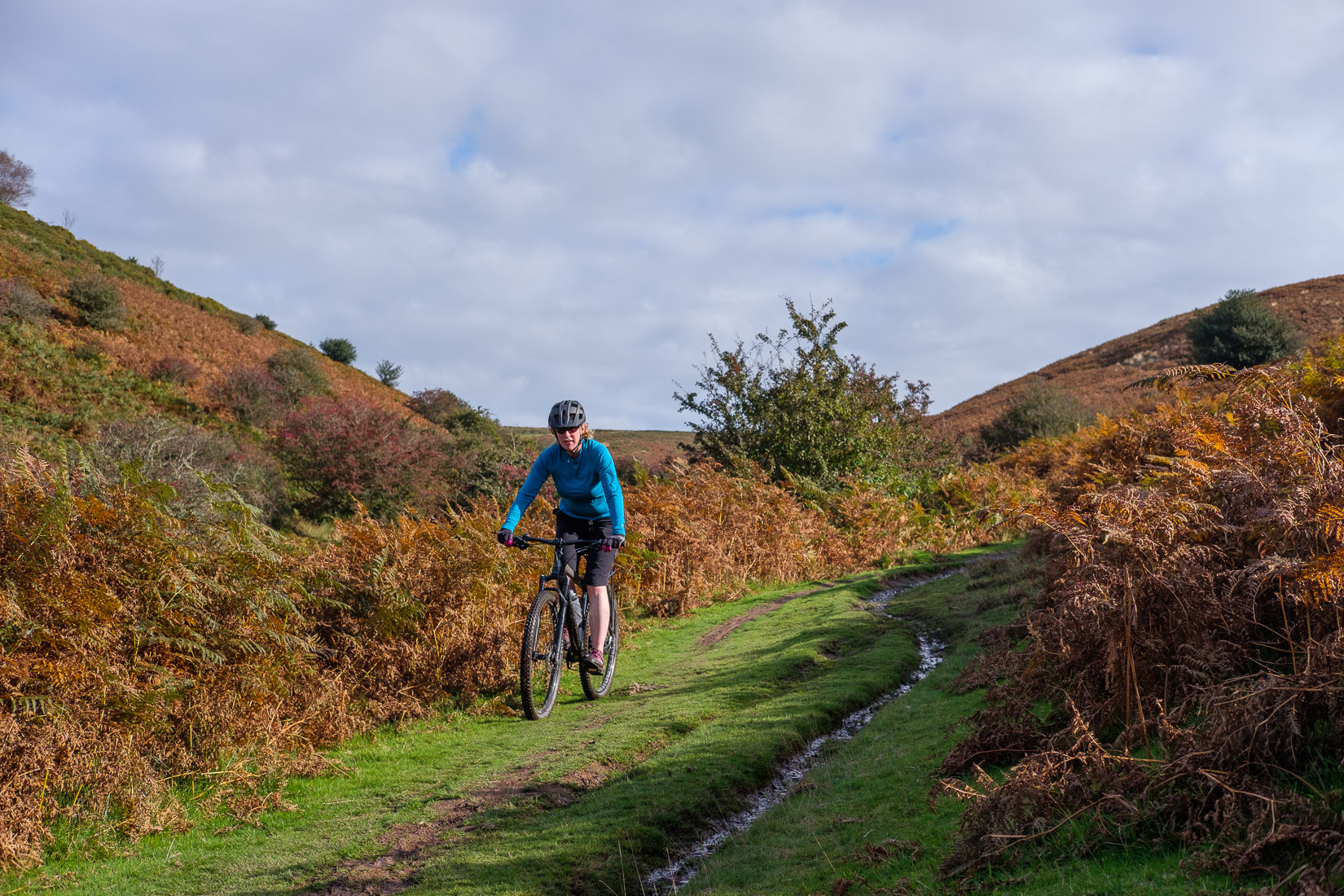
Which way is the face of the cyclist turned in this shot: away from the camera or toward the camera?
toward the camera

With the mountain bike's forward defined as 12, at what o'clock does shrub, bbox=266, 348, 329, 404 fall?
The shrub is roughly at 4 o'clock from the mountain bike.

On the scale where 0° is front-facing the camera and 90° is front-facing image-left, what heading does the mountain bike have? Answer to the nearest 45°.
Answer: approximately 45°

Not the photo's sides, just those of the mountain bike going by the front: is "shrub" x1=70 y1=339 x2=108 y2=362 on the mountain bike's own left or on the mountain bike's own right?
on the mountain bike's own right

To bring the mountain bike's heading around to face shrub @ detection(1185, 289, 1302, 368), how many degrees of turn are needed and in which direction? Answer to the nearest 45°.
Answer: approximately 180°

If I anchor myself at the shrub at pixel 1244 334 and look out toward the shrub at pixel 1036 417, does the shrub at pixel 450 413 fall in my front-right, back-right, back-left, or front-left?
front-right

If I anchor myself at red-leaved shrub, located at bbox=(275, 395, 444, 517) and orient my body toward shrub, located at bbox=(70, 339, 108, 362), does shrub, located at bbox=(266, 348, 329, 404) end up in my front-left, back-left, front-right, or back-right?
front-right

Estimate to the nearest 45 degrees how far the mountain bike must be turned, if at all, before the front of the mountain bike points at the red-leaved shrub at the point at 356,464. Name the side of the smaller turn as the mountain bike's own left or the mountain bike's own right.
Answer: approximately 135° to the mountain bike's own right

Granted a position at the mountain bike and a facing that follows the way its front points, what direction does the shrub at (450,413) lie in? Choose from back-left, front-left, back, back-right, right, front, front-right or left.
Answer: back-right
